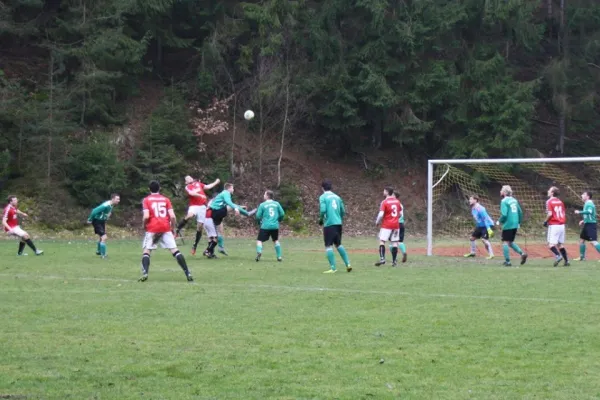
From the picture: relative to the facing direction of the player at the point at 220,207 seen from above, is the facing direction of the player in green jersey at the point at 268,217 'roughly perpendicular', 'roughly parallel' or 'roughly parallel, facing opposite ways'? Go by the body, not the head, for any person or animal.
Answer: roughly perpendicular

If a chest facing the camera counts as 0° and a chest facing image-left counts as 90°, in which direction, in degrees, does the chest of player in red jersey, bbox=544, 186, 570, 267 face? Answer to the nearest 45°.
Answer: approximately 135°

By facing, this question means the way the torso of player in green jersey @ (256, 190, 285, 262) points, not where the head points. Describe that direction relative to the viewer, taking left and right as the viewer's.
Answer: facing away from the viewer

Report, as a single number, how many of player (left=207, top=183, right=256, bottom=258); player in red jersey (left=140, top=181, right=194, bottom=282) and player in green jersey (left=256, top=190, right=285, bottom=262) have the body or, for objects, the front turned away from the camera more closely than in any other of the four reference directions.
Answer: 2

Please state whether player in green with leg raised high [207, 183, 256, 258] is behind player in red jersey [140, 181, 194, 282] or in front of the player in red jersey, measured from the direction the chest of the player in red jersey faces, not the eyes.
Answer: in front

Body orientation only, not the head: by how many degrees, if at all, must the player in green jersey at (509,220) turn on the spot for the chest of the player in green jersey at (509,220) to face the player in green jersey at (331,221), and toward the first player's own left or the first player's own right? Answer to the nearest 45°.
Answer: approximately 90° to the first player's own left

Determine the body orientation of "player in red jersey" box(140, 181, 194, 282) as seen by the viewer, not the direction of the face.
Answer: away from the camera
